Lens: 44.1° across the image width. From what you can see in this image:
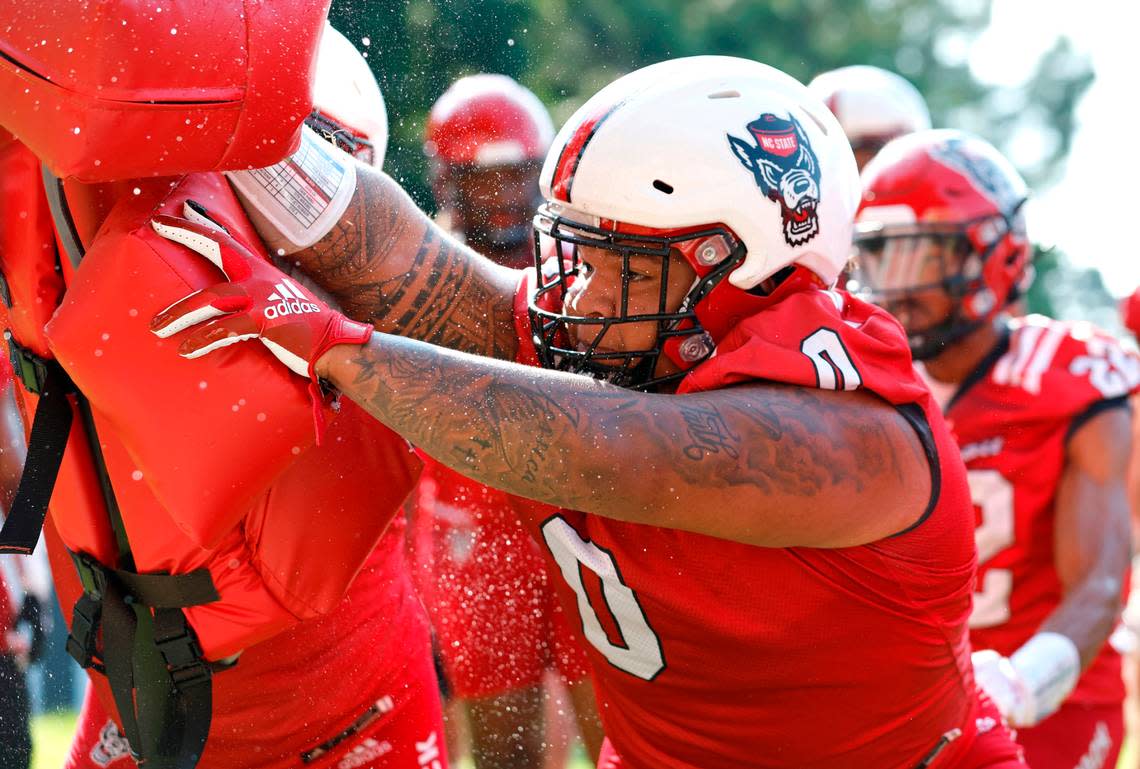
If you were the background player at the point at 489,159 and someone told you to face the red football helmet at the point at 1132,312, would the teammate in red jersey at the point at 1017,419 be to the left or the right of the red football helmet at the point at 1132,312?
right

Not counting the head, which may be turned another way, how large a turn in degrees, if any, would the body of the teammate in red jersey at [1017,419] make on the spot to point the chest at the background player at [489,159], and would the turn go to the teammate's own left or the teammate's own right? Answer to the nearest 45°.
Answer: approximately 90° to the teammate's own right

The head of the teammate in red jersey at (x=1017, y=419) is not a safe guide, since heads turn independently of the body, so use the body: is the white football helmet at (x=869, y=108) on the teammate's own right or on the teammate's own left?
on the teammate's own right

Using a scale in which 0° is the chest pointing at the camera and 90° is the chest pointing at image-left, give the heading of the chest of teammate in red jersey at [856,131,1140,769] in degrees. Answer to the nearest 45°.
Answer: approximately 45°

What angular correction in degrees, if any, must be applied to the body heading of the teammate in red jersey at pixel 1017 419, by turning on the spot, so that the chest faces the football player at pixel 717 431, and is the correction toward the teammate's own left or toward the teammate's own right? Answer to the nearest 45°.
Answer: approximately 45° to the teammate's own left

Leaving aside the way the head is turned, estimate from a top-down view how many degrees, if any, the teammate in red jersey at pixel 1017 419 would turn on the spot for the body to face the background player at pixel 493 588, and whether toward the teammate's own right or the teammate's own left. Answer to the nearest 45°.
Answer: approximately 45° to the teammate's own right
